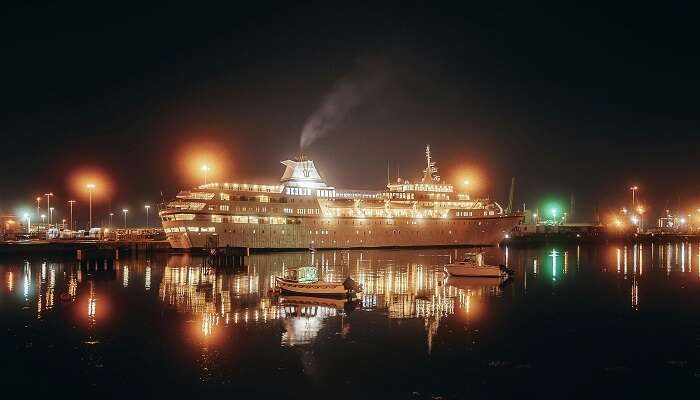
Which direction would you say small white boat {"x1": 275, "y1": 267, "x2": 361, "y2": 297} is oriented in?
to the viewer's left
